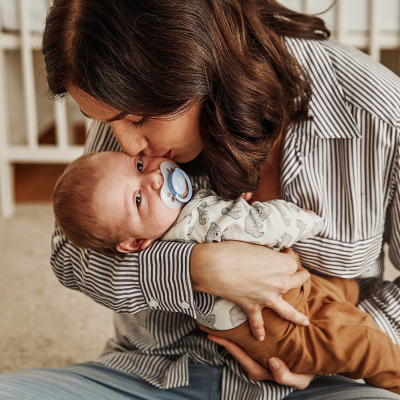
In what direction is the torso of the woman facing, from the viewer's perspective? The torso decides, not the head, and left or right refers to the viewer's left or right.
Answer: facing the viewer and to the left of the viewer
